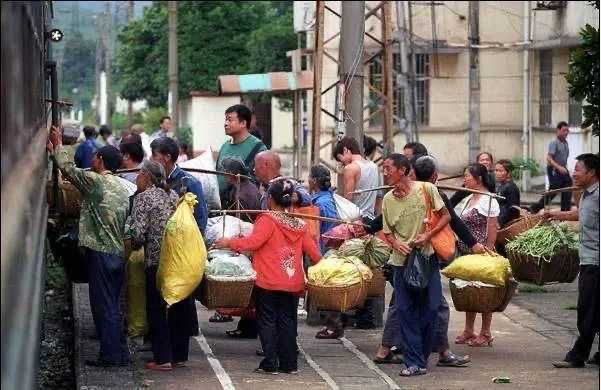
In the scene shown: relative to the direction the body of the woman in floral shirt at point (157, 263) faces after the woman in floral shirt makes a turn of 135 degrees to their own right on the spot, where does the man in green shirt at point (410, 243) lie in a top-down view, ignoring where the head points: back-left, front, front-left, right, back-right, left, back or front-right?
front-right

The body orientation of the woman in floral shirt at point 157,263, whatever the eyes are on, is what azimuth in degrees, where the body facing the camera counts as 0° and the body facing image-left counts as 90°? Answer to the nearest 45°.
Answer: approximately 90°

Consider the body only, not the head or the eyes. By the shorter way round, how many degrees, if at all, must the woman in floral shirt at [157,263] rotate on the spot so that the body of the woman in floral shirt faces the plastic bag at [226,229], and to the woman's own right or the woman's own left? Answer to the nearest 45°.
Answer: approximately 135° to the woman's own right

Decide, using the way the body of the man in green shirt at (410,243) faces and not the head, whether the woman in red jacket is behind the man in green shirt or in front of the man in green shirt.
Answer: in front

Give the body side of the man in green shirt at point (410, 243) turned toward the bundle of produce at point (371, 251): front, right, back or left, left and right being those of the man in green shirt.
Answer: right

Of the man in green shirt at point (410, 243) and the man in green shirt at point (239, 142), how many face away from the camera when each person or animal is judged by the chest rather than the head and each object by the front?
0

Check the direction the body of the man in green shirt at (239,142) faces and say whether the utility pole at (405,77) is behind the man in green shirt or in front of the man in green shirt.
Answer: behind

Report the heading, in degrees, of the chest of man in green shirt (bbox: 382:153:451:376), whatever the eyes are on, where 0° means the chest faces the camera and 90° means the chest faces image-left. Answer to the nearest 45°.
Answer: approximately 45°
